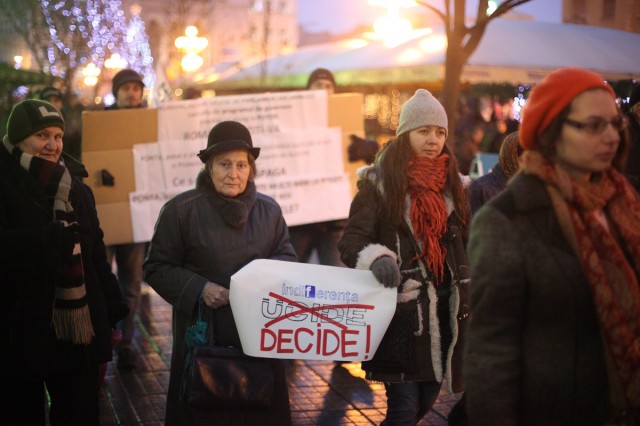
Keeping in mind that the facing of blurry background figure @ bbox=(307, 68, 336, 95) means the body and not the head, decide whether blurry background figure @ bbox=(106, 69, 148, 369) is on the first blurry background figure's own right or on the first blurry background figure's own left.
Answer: on the first blurry background figure's own right

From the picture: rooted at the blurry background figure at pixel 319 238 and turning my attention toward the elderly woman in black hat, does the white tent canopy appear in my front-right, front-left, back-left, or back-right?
back-left

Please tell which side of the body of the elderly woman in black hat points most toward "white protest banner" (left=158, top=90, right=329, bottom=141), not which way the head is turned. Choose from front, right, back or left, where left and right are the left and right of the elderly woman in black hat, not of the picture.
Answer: back

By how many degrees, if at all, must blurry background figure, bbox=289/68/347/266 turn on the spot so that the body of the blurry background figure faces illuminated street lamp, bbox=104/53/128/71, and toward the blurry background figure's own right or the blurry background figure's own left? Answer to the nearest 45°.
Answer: approximately 180°

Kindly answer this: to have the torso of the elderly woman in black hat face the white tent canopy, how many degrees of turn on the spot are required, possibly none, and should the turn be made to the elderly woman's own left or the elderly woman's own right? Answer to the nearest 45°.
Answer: approximately 135° to the elderly woman's own left
